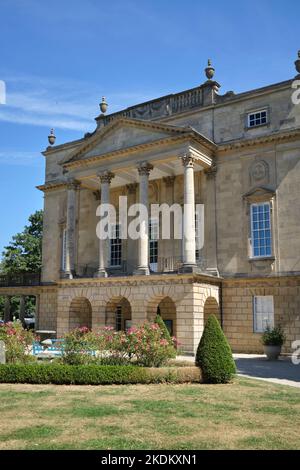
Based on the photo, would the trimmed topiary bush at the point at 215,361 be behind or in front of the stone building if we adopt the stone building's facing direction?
in front

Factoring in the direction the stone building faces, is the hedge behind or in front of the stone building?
in front

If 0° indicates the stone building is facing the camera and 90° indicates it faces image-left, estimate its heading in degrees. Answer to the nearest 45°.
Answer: approximately 45°

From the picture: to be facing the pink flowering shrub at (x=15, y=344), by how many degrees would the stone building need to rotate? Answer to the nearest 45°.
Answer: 0° — it already faces it

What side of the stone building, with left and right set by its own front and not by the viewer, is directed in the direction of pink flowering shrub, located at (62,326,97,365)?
front
